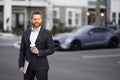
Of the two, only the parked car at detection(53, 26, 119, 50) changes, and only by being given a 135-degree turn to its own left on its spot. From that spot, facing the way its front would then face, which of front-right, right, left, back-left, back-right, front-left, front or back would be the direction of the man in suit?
right

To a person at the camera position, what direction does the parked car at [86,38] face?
facing the viewer and to the left of the viewer
